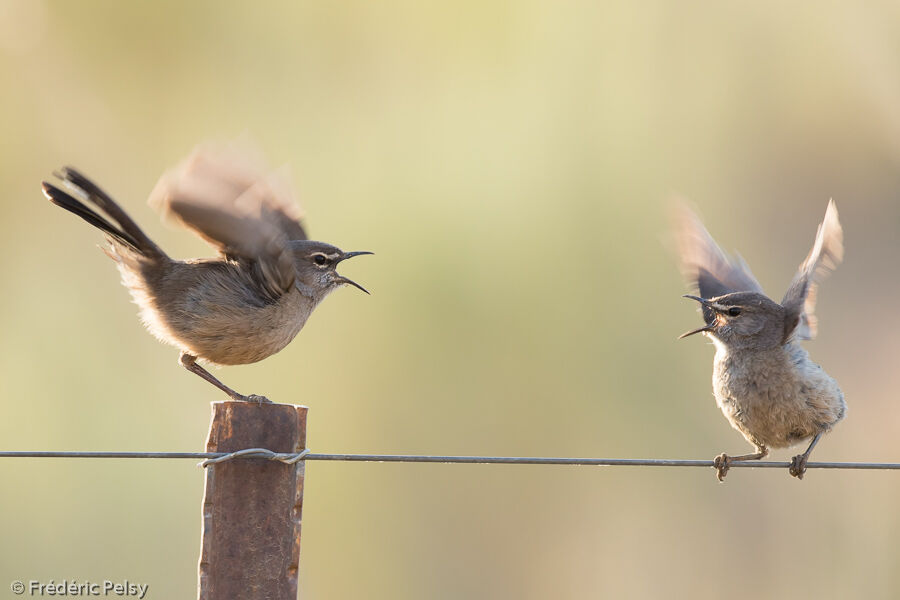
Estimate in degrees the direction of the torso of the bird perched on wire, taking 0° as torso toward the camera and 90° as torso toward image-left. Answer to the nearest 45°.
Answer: approximately 45°

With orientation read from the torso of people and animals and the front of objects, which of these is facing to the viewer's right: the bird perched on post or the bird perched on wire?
the bird perched on post

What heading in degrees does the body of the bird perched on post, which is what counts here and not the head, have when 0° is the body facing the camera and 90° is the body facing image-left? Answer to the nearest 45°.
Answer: approximately 270°

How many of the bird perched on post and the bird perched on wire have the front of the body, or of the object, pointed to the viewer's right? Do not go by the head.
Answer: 1
